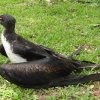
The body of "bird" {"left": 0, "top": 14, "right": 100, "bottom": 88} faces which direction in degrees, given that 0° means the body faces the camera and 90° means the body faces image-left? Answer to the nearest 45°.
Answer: approximately 90°
